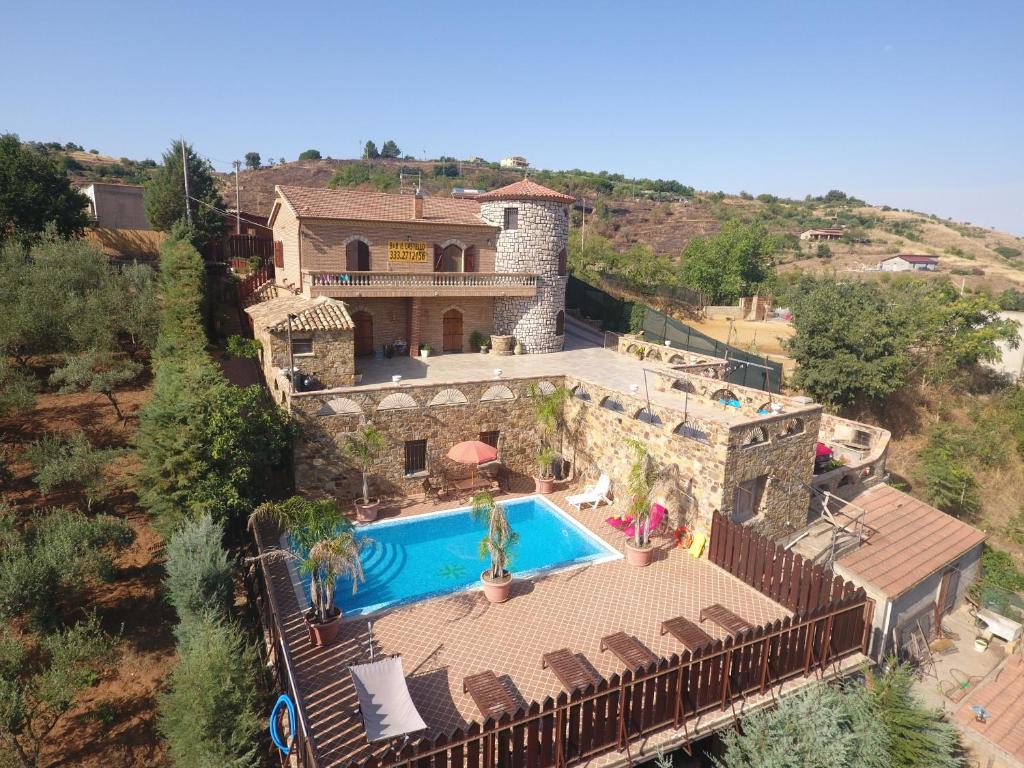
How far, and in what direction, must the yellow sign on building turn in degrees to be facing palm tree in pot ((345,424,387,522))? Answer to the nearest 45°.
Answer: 0° — it already faces it

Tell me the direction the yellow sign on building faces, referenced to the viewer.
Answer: facing the viewer

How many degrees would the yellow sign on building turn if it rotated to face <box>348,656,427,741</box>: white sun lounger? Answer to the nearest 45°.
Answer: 0° — it already faces it

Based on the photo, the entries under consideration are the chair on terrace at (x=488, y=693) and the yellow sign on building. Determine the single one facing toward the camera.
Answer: the yellow sign on building

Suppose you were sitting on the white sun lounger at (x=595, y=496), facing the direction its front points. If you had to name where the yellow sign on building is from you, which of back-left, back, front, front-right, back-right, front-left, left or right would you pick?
right

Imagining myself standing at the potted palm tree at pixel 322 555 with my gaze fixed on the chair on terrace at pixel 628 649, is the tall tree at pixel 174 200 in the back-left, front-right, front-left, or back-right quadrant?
back-left

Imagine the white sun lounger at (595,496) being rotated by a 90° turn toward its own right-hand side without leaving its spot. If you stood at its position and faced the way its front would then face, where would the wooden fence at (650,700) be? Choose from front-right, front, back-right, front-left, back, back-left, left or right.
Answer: back-left

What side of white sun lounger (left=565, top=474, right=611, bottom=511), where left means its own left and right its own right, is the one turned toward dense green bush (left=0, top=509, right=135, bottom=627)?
front

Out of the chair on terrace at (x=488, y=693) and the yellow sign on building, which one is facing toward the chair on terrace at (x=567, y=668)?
the yellow sign on building

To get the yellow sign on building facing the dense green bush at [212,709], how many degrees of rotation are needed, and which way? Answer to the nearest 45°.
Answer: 0° — it already faces it

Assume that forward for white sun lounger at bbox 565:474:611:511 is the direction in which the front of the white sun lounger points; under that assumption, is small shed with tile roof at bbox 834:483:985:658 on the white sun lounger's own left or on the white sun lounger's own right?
on the white sun lounger's own left

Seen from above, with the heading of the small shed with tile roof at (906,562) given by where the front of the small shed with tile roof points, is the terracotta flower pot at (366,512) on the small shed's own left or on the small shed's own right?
on the small shed's own right

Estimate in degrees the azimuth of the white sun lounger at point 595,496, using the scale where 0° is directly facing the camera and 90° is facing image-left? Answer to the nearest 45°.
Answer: approximately 45°

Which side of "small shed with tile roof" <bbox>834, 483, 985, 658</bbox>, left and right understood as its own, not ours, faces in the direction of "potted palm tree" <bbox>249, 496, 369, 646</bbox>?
right

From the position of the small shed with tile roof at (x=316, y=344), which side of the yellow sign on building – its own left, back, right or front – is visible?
front
